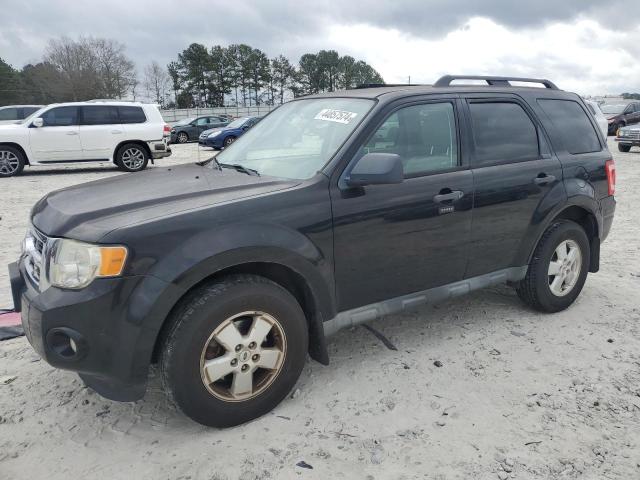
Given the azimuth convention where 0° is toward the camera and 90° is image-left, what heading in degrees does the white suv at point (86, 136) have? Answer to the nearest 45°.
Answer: approximately 90°

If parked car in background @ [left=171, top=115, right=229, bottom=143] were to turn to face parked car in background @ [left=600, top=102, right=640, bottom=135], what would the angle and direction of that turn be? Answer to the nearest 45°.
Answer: approximately 135° to its left

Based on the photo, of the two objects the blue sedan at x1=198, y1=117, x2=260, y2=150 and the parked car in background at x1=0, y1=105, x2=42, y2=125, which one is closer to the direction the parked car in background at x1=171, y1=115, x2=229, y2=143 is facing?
the parked car in background

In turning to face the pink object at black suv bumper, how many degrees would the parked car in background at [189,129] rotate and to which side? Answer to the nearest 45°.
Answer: approximately 45° to its left

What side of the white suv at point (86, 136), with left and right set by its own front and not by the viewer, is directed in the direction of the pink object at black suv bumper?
left

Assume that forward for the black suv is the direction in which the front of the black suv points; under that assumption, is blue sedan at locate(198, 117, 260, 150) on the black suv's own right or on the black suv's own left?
on the black suv's own right

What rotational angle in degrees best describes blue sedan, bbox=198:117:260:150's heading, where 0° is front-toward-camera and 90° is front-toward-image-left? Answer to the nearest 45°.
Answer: approximately 45°
